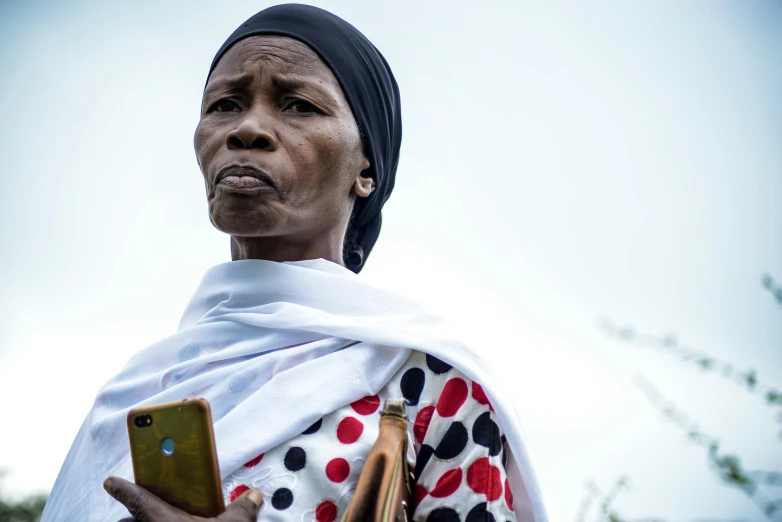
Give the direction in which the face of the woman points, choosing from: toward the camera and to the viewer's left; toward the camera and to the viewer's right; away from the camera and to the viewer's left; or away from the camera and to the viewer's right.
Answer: toward the camera and to the viewer's left

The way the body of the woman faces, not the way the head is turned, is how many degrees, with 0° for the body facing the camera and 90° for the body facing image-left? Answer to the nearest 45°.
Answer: approximately 45°
